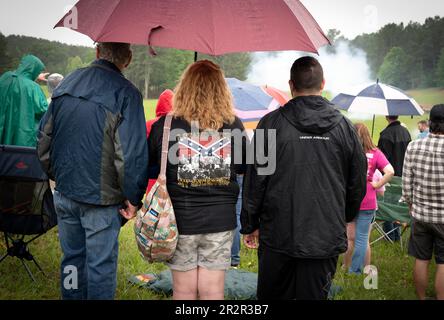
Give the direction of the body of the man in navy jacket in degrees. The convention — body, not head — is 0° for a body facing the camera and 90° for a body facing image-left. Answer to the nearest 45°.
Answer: approximately 225°

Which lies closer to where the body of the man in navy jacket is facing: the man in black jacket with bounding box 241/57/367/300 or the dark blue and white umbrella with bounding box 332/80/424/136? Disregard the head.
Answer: the dark blue and white umbrella

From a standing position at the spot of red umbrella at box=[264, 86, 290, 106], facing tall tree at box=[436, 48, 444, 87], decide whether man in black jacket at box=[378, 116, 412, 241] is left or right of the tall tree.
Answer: right

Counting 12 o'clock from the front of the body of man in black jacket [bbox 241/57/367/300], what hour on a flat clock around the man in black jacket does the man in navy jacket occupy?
The man in navy jacket is roughly at 9 o'clock from the man in black jacket.

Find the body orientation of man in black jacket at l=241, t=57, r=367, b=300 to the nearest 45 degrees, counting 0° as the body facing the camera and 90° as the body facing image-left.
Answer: approximately 180°

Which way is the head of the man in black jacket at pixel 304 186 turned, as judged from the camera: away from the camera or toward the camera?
away from the camera
